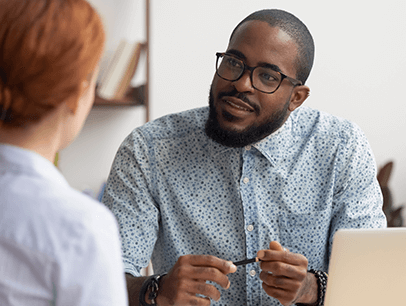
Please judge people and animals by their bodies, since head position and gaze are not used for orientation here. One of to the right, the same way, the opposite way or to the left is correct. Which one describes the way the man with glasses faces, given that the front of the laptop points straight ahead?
the opposite way

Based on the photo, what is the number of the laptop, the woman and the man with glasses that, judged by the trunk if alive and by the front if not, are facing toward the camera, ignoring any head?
1

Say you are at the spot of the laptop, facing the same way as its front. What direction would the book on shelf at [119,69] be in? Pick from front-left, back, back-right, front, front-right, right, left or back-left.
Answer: front-left

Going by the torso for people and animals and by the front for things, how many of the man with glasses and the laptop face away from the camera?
1

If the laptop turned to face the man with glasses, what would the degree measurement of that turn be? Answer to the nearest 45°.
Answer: approximately 45° to its left

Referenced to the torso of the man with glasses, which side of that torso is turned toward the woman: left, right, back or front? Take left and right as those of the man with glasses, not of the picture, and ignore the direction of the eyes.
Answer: front

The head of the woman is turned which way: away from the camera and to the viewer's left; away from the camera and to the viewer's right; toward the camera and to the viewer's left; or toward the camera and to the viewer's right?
away from the camera and to the viewer's right

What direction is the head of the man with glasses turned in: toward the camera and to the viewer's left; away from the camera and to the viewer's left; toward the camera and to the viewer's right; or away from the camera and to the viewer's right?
toward the camera and to the viewer's left

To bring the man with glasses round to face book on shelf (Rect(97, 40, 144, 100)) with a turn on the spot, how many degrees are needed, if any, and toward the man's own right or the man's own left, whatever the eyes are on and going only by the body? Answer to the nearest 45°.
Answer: approximately 135° to the man's own right

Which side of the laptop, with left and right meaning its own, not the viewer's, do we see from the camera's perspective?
back

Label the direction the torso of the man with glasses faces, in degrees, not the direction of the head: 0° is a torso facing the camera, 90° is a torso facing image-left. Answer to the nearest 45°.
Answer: approximately 0°
